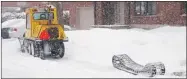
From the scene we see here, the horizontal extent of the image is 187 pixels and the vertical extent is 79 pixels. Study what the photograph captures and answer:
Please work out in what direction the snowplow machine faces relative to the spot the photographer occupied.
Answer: facing away from the viewer and to the left of the viewer
